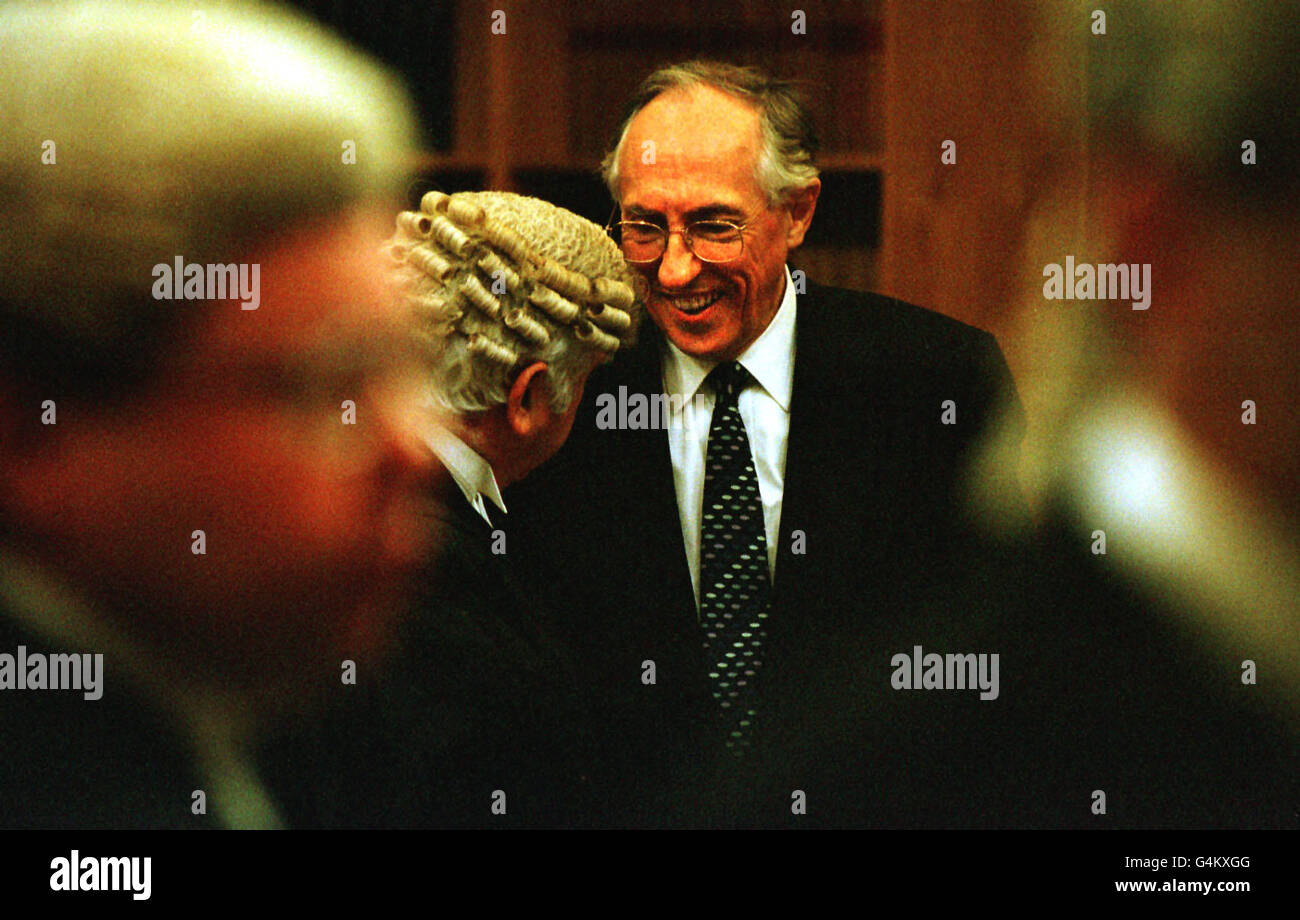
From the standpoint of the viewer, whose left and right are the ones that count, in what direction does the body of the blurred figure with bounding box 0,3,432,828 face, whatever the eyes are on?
facing to the right of the viewer

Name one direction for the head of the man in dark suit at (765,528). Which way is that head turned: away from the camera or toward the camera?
toward the camera

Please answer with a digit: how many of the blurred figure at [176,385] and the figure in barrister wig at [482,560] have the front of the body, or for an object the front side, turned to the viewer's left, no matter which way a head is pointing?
0

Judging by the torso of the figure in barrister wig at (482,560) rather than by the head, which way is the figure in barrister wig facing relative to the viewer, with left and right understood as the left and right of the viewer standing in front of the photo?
facing away from the viewer and to the right of the viewer

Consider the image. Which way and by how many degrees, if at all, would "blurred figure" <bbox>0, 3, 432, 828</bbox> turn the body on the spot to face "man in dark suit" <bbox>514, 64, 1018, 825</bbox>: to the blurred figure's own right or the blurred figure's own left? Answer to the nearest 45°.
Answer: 0° — they already face them
